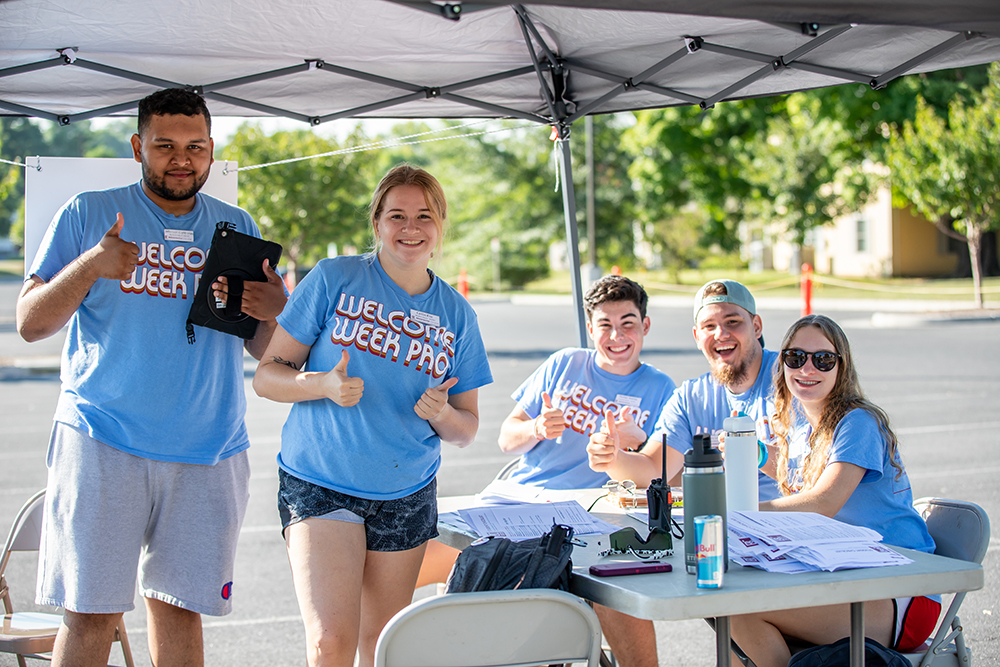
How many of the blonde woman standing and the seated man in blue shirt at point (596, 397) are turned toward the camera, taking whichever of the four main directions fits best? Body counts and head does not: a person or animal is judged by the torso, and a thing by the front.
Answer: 2

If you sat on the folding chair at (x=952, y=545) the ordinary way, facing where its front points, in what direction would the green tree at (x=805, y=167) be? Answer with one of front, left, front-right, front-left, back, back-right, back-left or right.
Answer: back-right

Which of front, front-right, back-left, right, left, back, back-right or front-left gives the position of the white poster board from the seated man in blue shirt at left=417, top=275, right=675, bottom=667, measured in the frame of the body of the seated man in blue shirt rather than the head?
right

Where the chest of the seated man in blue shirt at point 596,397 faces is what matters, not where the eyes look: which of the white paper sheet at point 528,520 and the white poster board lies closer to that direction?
the white paper sheet

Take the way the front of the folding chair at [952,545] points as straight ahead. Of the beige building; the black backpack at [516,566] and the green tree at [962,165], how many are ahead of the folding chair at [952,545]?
1

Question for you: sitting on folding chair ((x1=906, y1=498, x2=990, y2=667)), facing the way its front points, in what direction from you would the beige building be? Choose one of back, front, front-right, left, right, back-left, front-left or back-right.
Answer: back-right

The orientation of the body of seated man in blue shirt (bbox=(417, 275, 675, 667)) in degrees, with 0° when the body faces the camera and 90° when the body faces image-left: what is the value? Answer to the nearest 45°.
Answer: approximately 0°

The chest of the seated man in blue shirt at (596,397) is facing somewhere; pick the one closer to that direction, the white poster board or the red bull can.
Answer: the red bull can

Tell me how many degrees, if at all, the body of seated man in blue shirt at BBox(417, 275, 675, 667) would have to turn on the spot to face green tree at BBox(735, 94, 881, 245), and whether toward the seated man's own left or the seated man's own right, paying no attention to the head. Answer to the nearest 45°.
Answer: approximately 180°

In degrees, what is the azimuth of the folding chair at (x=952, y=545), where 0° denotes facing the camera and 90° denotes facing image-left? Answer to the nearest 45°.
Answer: approximately 45°

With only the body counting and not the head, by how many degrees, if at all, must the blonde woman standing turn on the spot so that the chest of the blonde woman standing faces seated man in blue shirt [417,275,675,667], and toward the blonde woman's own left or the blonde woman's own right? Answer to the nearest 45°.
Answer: approximately 135° to the blonde woman's own left

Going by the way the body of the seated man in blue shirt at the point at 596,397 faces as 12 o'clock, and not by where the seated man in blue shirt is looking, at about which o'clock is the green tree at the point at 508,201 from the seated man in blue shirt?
The green tree is roughly at 6 o'clock from the seated man in blue shirt.

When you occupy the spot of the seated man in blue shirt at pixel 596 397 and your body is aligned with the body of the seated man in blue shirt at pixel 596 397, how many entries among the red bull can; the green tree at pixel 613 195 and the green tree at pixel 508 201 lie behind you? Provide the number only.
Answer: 2
